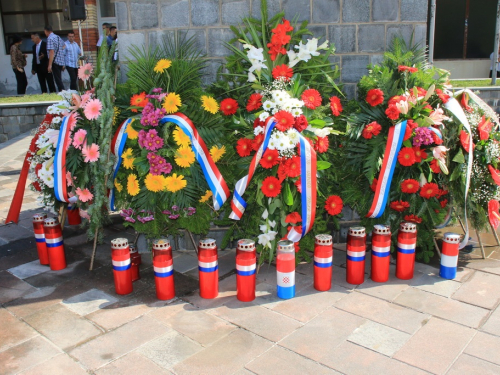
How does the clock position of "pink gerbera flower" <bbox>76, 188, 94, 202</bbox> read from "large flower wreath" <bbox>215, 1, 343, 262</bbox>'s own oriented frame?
The pink gerbera flower is roughly at 3 o'clock from the large flower wreath.

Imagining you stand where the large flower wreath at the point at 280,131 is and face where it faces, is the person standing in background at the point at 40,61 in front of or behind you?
behind

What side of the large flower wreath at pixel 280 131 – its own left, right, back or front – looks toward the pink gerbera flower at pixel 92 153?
right

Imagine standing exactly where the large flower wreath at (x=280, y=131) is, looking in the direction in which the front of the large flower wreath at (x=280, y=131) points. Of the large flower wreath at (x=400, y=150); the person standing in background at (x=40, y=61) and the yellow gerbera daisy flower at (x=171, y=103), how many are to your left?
1

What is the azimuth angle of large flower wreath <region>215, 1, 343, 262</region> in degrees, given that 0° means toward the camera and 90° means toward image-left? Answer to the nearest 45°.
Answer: approximately 0°

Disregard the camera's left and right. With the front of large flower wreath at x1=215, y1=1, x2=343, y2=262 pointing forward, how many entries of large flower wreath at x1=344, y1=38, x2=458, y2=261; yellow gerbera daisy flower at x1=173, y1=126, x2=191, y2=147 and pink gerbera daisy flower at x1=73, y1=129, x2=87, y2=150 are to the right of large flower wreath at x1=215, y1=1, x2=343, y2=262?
2

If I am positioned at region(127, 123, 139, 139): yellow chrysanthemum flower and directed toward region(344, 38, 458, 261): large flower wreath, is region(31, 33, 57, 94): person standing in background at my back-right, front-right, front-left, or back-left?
back-left

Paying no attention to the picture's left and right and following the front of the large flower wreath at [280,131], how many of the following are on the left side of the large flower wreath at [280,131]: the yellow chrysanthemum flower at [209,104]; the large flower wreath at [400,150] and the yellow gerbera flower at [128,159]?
1

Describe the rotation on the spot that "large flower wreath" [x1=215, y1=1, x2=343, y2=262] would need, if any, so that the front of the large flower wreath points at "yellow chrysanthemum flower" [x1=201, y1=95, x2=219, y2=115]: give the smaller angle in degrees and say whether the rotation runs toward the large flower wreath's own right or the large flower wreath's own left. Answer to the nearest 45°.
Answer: approximately 90° to the large flower wreath's own right

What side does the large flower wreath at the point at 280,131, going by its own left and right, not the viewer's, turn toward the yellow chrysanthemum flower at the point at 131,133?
right

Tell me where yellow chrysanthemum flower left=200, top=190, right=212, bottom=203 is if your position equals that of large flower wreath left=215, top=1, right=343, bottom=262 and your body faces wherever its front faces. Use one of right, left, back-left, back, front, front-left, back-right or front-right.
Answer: right

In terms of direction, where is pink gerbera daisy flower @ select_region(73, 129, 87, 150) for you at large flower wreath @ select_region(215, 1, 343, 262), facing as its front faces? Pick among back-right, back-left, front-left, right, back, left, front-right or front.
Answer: right

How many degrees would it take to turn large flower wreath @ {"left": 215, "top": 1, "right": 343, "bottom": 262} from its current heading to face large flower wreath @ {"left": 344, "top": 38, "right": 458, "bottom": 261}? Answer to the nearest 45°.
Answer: approximately 90° to its left

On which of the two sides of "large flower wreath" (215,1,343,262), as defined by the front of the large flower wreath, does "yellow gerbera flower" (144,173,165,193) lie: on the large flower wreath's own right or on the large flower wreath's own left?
on the large flower wreath's own right

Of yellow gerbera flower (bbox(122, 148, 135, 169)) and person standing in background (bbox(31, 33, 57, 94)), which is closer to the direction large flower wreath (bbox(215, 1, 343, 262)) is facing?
the yellow gerbera flower

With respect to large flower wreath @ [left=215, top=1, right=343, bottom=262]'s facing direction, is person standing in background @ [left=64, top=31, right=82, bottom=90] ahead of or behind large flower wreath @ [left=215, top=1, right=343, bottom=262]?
behind
